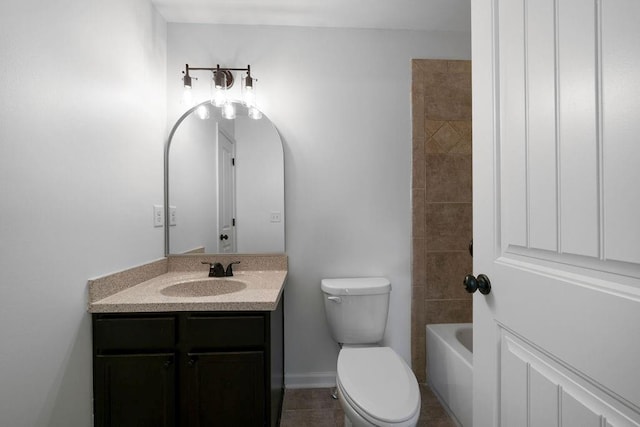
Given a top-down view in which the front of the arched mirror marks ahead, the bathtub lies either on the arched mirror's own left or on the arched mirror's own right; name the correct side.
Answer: on the arched mirror's own left

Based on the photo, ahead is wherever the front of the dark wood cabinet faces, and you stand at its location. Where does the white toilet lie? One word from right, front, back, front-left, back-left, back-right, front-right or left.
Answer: left

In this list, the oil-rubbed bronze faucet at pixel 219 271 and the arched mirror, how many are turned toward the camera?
2

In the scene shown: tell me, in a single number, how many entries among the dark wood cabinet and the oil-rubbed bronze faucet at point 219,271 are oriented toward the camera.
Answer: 2

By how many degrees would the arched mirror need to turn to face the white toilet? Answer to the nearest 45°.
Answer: approximately 45° to its left

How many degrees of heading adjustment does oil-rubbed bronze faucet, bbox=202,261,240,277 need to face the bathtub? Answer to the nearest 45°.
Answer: approximately 90° to its left

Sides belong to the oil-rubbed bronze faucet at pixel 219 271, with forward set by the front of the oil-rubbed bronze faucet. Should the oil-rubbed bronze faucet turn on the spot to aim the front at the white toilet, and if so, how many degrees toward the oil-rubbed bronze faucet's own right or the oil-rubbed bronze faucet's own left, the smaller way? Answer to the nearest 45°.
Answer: approximately 45° to the oil-rubbed bronze faucet's own left

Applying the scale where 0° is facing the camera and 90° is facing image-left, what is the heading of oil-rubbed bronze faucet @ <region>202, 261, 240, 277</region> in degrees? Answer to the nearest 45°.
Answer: approximately 0°

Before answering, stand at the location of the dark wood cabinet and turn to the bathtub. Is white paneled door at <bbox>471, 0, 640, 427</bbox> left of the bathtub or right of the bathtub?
right
